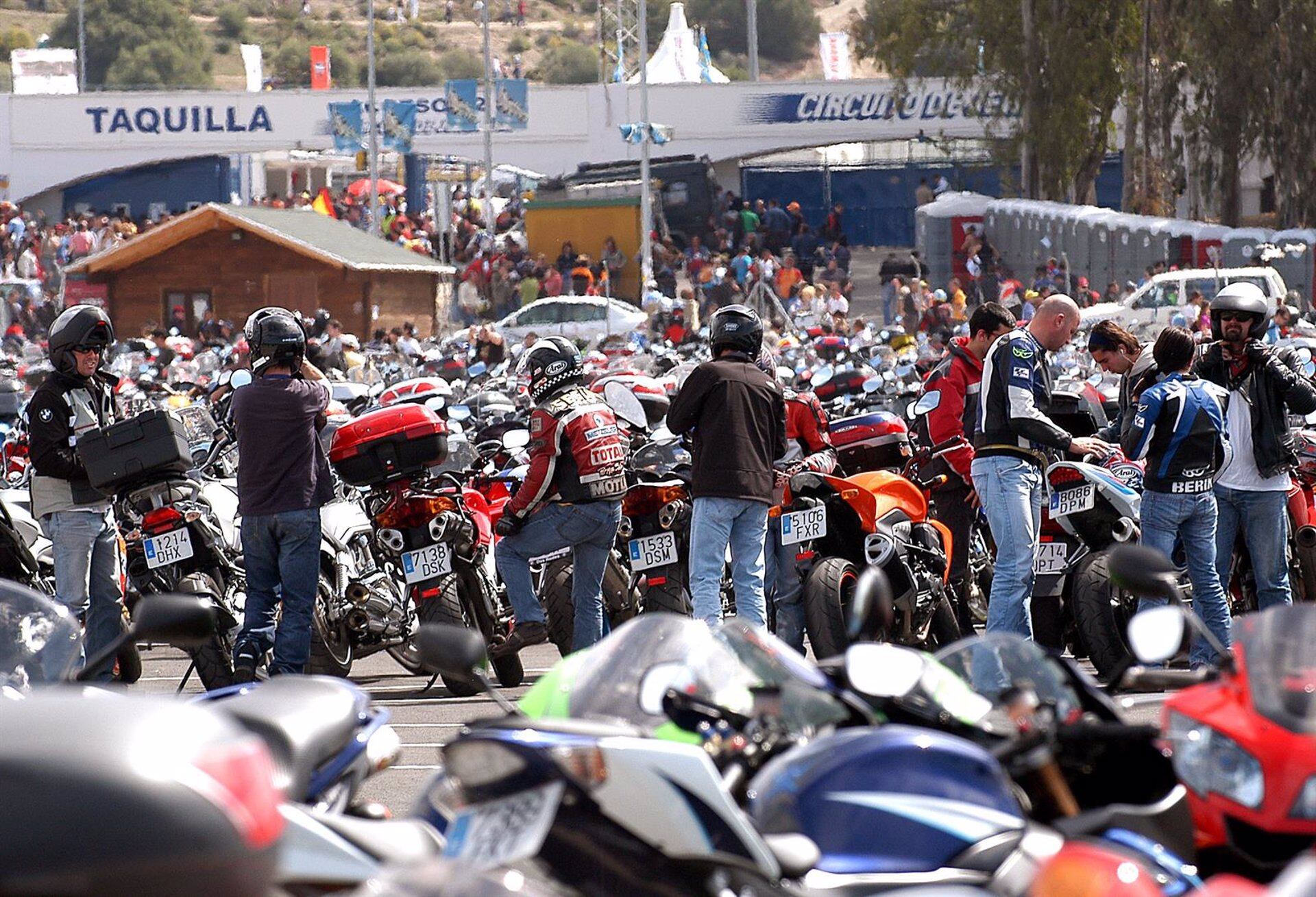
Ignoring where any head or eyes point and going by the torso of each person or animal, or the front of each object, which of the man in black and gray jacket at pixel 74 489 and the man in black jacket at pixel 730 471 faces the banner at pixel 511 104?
the man in black jacket

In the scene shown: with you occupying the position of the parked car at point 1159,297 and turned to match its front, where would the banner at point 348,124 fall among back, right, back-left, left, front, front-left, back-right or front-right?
front-right

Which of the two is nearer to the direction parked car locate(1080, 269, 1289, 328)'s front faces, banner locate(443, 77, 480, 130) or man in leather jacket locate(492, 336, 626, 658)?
the banner

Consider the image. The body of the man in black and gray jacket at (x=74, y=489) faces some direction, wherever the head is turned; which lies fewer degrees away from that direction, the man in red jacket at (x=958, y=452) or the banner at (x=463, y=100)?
the man in red jacket

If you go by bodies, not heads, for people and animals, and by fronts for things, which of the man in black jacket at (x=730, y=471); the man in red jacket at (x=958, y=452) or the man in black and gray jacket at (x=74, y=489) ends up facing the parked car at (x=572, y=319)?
the man in black jacket

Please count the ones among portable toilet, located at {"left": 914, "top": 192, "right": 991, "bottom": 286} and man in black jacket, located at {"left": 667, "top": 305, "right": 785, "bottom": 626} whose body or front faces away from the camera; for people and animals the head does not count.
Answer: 1

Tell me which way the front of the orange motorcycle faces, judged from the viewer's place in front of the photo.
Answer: facing away from the viewer and to the right of the viewer

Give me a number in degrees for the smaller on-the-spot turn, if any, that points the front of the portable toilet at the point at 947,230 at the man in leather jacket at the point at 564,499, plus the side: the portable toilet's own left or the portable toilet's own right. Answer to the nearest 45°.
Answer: approximately 45° to the portable toilet's own right

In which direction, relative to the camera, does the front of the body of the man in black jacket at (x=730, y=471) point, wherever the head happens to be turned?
away from the camera

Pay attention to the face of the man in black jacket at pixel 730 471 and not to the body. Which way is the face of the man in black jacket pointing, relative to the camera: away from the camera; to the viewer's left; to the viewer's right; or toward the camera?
away from the camera

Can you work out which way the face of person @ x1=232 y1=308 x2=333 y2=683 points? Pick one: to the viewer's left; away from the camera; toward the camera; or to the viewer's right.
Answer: away from the camera

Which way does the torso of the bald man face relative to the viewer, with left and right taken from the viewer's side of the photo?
facing to the right of the viewer

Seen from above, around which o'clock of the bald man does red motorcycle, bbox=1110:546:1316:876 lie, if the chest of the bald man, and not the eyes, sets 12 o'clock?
The red motorcycle is roughly at 3 o'clock from the bald man.

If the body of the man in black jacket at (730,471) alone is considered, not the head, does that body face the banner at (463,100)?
yes

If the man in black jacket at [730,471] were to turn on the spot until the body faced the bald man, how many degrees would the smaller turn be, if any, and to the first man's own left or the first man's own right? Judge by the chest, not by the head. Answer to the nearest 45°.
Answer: approximately 90° to the first man's own right

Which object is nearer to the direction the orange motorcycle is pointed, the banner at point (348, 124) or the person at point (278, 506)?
the banner

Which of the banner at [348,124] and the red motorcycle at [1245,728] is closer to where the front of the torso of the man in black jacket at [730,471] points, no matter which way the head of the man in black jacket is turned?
the banner

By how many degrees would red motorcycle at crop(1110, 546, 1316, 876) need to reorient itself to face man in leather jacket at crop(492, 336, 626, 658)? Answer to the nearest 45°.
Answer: approximately 90° to its right

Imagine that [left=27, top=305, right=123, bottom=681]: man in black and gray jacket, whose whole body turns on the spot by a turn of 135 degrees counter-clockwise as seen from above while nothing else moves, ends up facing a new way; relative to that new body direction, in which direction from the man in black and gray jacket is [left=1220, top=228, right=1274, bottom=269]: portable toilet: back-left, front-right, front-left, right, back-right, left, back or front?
front-right

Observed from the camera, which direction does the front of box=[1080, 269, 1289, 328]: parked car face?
facing to the left of the viewer

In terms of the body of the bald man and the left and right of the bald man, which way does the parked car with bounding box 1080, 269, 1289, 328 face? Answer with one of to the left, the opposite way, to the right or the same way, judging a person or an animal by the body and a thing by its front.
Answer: the opposite way

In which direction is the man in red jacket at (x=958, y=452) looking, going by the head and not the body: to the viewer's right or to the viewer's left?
to the viewer's right
